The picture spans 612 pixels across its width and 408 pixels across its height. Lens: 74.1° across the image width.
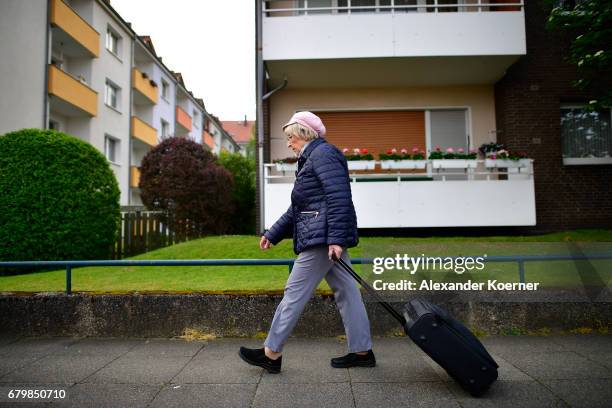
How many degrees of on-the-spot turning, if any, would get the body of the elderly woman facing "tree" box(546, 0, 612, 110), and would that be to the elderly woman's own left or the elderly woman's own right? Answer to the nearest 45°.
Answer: approximately 135° to the elderly woman's own right

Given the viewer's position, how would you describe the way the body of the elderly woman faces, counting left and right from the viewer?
facing to the left of the viewer

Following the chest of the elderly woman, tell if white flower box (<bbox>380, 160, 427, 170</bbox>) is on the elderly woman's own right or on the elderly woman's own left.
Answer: on the elderly woman's own right

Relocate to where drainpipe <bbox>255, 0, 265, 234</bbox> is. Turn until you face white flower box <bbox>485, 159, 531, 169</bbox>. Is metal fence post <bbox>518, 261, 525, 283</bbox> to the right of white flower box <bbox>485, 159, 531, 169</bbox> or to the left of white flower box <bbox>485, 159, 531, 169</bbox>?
right

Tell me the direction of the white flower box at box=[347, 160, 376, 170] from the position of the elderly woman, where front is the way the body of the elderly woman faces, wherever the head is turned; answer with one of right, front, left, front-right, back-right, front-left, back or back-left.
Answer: right

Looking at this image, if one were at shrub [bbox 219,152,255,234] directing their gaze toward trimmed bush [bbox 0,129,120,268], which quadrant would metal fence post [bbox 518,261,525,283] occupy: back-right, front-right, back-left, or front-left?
front-left

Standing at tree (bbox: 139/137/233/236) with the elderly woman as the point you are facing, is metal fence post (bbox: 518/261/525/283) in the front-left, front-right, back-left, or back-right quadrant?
front-left

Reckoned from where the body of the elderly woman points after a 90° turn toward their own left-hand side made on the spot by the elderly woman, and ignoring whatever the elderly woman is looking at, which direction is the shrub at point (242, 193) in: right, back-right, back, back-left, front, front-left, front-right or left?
back

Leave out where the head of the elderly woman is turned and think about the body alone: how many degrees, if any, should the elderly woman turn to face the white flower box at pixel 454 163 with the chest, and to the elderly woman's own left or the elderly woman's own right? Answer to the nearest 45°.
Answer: approximately 135° to the elderly woman's own right

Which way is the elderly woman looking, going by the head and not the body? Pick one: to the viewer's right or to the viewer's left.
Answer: to the viewer's left

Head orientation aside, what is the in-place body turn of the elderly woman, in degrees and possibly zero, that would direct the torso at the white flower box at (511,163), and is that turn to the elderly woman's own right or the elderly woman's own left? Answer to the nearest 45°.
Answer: approximately 135° to the elderly woman's own right

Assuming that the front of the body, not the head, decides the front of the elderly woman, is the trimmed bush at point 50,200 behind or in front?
in front
